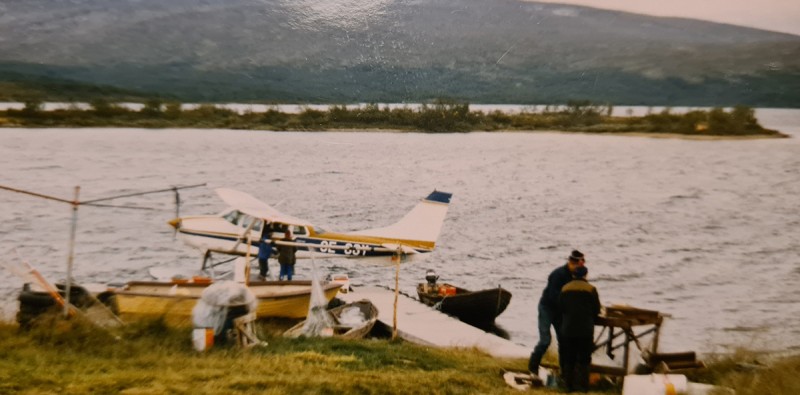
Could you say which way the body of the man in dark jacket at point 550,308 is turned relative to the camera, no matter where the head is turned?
to the viewer's right

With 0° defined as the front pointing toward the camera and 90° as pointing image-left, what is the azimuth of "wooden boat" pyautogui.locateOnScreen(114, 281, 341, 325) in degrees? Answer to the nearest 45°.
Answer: approximately 270°

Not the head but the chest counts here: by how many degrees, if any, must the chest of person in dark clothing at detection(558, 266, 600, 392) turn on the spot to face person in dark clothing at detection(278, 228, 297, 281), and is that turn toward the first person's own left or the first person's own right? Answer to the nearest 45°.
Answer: approximately 45° to the first person's own left

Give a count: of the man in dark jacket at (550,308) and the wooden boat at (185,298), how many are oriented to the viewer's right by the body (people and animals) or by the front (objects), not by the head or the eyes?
2

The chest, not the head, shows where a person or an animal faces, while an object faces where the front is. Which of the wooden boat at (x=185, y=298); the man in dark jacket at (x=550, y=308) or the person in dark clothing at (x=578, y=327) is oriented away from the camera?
the person in dark clothing

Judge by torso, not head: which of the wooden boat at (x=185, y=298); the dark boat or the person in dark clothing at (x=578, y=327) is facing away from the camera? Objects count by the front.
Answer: the person in dark clothing

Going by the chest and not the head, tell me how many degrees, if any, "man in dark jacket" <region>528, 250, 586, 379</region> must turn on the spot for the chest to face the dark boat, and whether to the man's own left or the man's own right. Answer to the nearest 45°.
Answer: approximately 90° to the man's own left

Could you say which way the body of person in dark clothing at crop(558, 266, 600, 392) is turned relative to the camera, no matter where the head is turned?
away from the camera
